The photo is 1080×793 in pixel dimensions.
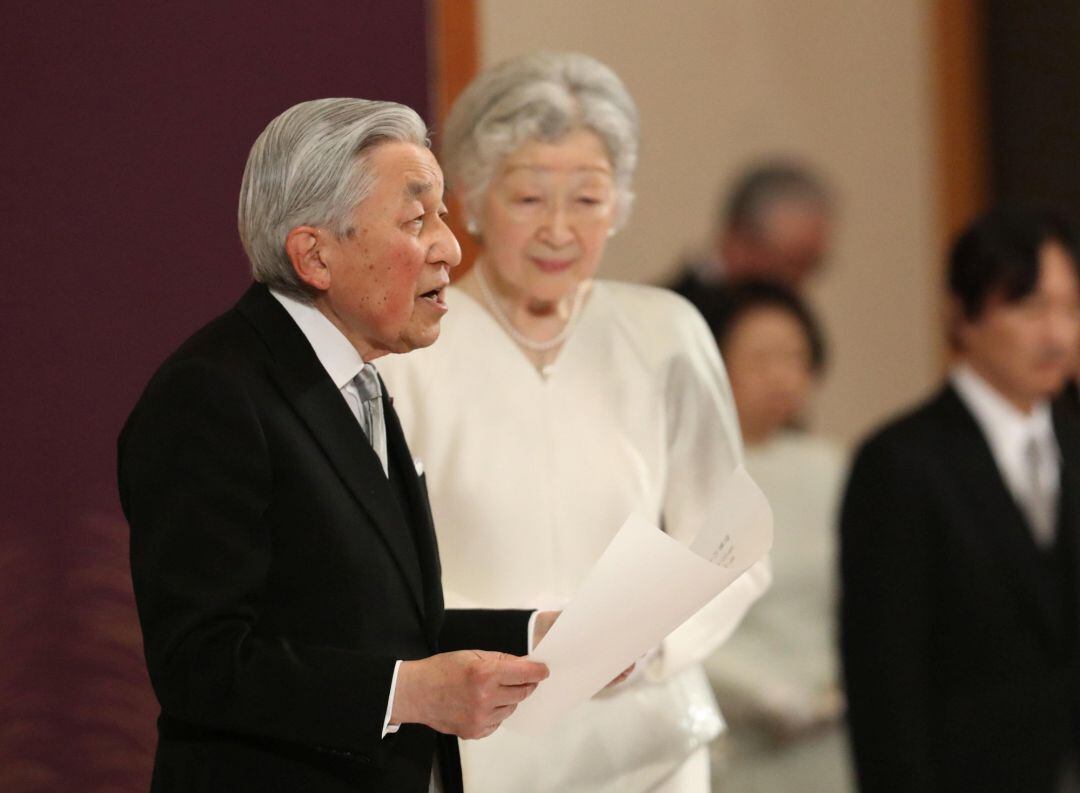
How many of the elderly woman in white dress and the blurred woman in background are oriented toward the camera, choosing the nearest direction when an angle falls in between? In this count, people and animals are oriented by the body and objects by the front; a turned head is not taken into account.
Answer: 2

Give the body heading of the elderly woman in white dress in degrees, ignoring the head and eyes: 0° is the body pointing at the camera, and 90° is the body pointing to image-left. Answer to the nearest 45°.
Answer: approximately 0°

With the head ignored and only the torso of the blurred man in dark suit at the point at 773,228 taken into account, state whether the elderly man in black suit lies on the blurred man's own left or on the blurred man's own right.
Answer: on the blurred man's own right

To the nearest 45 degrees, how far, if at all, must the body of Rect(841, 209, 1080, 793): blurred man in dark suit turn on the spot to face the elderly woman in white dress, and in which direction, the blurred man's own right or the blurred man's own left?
approximately 90° to the blurred man's own right

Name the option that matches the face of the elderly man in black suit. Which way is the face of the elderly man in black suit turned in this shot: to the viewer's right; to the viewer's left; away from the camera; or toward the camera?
to the viewer's right

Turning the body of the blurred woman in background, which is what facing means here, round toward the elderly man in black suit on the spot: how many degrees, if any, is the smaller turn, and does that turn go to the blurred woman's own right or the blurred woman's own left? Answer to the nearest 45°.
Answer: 0° — they already face them

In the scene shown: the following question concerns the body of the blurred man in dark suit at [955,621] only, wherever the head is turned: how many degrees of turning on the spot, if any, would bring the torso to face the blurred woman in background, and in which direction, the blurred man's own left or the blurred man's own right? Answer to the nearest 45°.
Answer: approximately 180°
